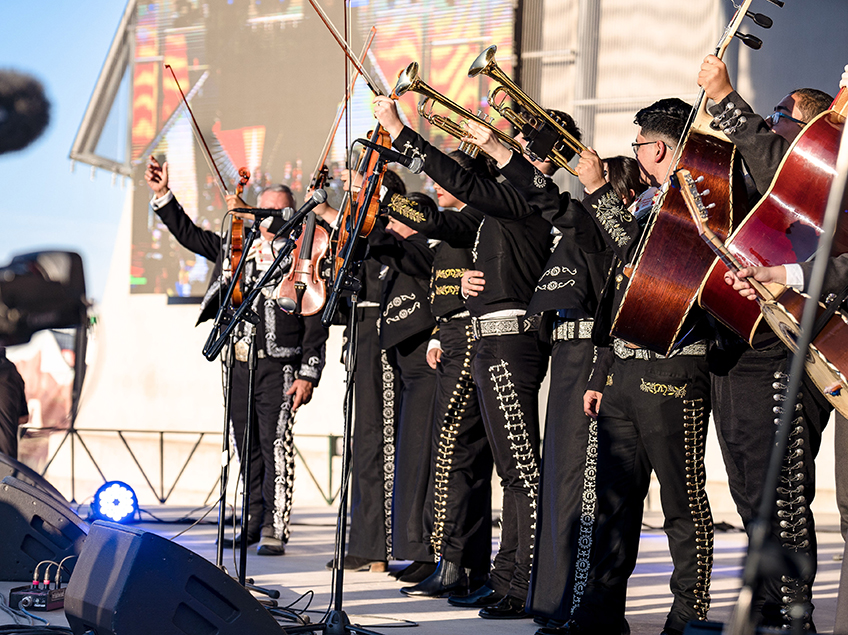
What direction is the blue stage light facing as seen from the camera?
toward the camera

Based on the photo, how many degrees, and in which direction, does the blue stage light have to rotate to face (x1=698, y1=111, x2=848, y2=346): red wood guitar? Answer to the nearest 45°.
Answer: approximately 45° to its left

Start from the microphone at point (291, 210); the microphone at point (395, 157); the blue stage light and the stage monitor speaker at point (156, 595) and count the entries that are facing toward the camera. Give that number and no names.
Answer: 1

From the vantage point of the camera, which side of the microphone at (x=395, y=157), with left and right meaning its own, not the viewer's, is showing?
right

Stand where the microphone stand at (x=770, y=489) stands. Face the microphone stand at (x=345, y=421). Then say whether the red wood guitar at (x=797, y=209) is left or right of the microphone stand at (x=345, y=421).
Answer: right

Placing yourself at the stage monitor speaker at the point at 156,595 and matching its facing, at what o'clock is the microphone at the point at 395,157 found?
The microphone is roughly at 12 o'clock from the stage monitor speaker.
